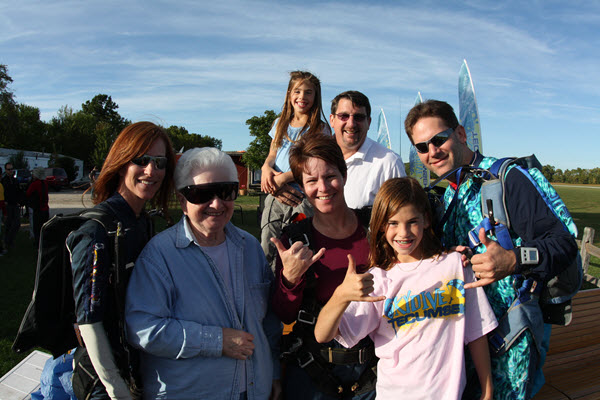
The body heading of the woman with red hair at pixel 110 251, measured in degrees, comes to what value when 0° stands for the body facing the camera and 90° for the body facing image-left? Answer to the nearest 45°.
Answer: approximately 315°

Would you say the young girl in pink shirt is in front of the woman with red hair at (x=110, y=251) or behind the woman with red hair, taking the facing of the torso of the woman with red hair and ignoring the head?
in front

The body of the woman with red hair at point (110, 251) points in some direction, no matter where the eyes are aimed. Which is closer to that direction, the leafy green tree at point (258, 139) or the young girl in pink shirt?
the young girl in pink shirt

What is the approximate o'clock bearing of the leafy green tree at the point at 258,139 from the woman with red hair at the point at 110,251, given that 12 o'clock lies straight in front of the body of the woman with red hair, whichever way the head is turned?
The leafy green tree is roughly at 8 o'clock from the woman with red hair.
